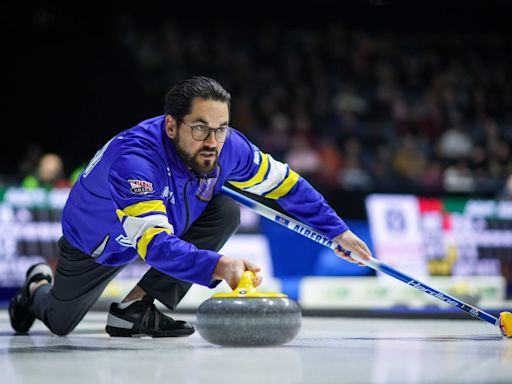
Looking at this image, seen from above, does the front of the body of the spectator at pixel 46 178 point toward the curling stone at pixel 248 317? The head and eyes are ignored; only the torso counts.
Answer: yes

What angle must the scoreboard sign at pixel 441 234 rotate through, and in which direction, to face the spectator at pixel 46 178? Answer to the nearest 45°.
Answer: approximately 45° to its right

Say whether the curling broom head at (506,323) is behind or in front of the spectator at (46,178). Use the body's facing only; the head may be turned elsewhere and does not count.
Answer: in front

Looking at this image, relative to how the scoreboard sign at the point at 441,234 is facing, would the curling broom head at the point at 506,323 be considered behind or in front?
in front

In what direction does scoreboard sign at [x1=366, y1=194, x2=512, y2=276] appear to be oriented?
toward the camera

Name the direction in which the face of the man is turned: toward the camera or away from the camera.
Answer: toward the camera

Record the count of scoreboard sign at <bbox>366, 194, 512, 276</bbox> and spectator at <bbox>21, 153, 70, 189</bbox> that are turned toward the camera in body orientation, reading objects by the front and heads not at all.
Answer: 2

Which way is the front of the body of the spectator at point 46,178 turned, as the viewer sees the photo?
toward the camera

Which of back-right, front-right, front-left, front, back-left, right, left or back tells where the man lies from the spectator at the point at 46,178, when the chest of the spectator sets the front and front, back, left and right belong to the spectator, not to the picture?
front

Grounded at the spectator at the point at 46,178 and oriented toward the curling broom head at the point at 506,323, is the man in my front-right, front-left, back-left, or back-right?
front-right

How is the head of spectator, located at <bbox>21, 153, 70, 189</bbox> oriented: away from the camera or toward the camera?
toward the camera

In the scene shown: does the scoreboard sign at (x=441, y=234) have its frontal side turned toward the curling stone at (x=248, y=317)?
yes

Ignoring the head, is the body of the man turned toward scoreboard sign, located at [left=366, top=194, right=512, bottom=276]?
no
